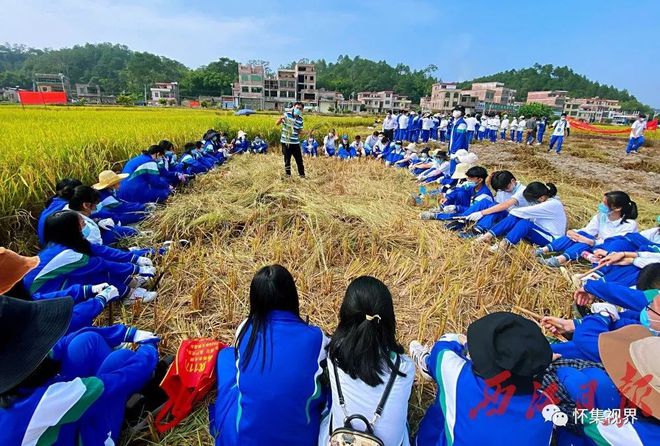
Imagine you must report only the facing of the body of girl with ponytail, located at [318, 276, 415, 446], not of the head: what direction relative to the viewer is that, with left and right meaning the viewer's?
facing away from the viewer

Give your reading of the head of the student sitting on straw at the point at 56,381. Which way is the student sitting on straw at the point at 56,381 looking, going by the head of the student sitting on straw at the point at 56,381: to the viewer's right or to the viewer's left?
to the viewer's right

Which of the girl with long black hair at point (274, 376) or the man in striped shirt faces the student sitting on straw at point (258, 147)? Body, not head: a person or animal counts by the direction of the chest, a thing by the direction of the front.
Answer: the girl with long black hair

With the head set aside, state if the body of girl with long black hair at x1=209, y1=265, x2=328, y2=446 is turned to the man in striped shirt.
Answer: yes

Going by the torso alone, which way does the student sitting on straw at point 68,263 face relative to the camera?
to the viewer's right

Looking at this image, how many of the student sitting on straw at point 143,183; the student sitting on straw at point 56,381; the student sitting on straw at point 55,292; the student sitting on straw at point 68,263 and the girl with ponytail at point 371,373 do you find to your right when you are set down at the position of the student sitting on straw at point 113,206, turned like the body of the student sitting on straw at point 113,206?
4

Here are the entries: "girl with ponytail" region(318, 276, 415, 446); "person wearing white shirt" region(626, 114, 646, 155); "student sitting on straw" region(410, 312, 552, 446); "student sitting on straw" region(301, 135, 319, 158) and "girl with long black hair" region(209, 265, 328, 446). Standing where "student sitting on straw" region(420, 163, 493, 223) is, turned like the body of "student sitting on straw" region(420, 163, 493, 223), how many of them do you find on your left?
3

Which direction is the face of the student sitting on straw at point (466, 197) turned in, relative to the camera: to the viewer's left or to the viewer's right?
to the viewer's left

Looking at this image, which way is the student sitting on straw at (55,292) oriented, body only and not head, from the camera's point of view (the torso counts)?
to the viewer's right

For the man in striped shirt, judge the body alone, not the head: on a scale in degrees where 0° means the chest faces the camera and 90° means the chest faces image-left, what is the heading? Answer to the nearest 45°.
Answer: approximately 0°

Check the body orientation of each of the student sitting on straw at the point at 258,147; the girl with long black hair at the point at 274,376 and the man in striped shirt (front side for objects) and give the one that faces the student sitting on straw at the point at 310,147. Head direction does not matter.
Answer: the girl with long black hair

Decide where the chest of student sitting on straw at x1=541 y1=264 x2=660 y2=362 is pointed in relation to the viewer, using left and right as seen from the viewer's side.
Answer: facing to the left of the viewer

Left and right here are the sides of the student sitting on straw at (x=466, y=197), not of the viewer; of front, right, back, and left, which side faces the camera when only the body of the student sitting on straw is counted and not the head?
left

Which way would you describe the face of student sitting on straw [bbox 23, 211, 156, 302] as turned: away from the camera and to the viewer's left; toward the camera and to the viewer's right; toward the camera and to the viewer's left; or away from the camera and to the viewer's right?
away from the camera and to the viewer's right
